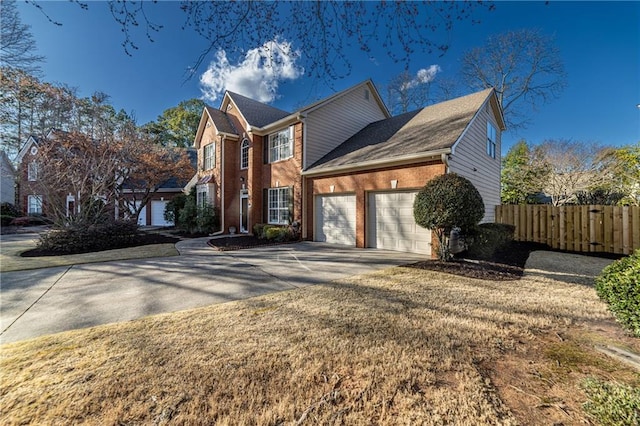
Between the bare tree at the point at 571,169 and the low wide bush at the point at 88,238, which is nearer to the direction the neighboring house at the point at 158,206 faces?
the low wide bush

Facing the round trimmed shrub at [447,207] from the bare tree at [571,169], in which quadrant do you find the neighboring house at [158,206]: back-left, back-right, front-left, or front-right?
front-right

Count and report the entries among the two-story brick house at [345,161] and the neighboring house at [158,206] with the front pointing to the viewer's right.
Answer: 0

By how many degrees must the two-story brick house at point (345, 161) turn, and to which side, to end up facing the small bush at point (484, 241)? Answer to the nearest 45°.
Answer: approximately 90° to its left

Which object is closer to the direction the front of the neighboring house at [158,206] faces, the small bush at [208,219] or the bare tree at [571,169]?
the small bush

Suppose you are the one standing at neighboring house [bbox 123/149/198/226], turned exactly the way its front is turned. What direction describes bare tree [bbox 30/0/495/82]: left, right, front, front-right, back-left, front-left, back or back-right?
front

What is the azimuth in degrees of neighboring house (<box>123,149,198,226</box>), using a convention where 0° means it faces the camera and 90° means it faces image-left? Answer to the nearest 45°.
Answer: approximately 0°

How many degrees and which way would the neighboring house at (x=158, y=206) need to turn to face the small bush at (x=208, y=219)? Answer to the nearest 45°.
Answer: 0° — it already faces it

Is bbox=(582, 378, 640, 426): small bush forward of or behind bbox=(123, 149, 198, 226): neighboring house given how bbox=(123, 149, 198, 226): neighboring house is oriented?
forward

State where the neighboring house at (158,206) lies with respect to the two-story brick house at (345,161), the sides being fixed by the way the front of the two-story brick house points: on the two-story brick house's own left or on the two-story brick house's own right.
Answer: on the two-story brick house's own right

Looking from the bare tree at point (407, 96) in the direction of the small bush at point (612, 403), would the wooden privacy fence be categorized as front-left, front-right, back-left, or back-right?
front-left

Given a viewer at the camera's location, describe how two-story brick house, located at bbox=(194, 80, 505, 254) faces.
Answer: facing the viewer and to the left of the viewer

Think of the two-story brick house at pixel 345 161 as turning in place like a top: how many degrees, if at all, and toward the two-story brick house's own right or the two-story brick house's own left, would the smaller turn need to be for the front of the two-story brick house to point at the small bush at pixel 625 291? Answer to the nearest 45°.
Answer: approximately 45° to the two-story brick house's own left

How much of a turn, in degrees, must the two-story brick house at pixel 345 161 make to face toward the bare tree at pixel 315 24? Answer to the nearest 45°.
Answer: approximately 45° to its left

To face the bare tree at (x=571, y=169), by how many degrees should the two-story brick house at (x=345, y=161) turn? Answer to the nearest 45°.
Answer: approximately 180°
